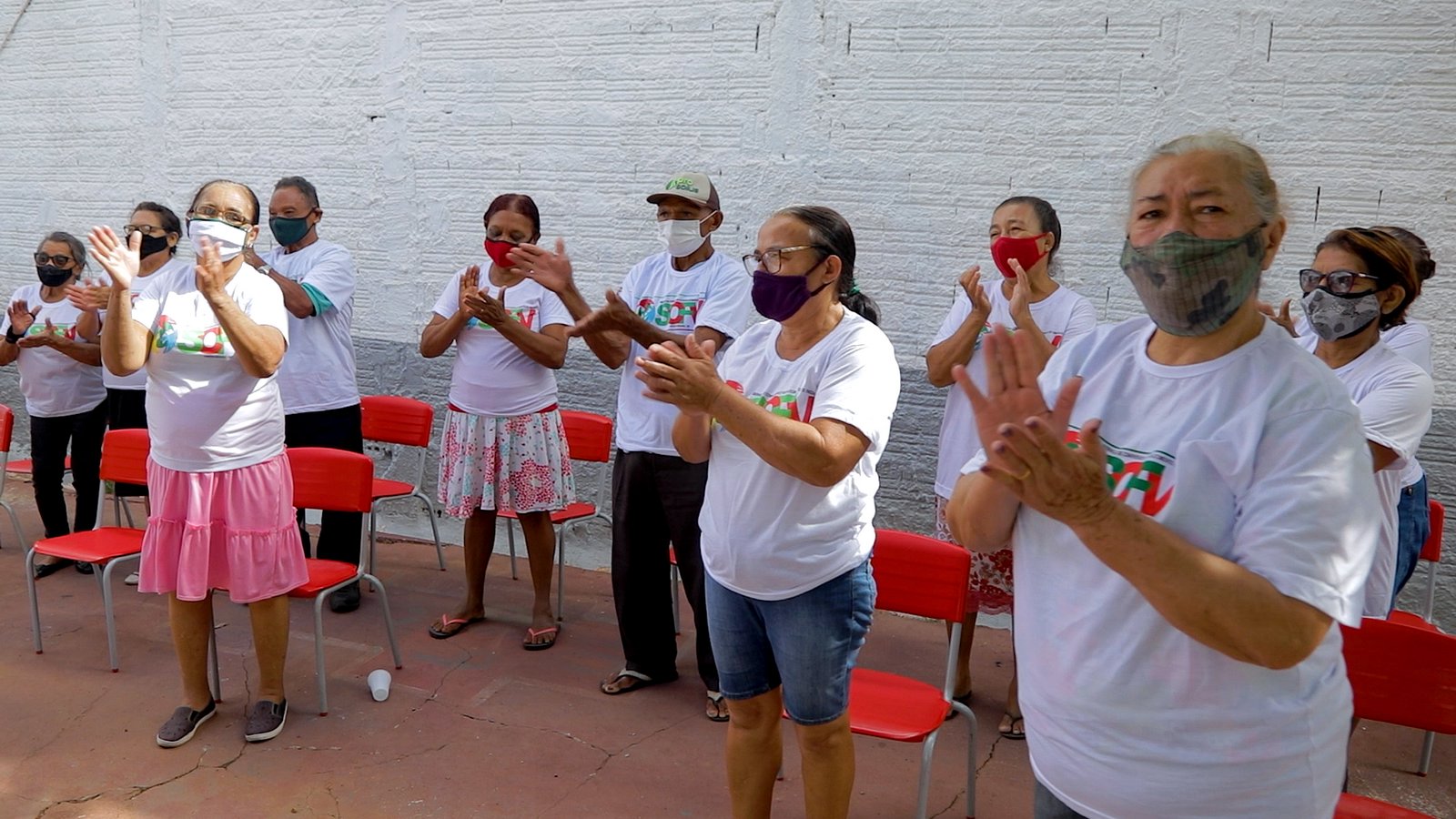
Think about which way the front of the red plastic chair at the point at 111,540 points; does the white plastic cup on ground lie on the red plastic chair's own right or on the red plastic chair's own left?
on the red plastic chair's own left

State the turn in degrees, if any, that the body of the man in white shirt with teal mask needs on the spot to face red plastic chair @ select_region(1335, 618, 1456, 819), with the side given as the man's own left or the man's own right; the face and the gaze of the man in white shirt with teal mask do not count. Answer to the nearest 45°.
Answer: approximately 90° to the man's own left

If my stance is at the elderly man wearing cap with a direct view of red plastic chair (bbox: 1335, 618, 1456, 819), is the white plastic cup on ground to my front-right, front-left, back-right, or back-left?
back-right

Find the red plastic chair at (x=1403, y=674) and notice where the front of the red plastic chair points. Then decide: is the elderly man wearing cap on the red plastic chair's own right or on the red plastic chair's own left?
on the red plastic chair's own right

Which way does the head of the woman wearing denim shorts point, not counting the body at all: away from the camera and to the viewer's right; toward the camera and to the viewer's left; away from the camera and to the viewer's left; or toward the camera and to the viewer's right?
toward the camera and to the viewer's left

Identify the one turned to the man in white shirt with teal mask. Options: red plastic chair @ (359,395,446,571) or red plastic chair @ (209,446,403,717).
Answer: red plastic chair @ (359,395,446,571)

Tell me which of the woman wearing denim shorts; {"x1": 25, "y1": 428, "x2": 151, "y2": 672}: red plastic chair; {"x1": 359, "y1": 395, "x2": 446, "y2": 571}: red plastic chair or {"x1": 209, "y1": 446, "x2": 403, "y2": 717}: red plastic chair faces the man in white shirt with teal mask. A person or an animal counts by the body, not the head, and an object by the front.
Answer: {"x1": 359, "y1": 395, "x2": 446, "y2": 571}: red plastic chair

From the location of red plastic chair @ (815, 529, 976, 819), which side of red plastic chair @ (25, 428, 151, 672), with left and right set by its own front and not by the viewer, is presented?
left
